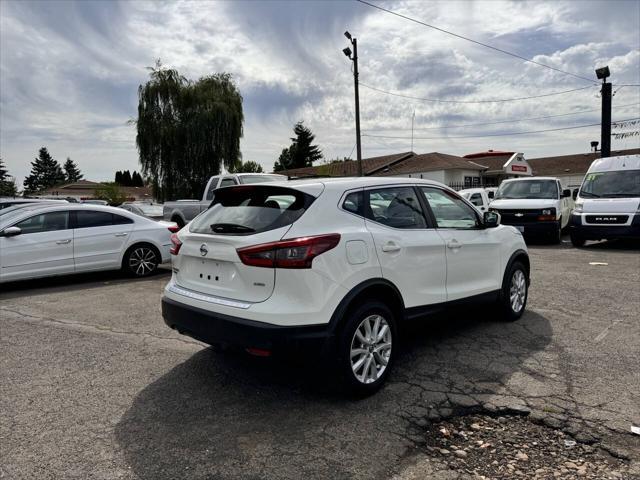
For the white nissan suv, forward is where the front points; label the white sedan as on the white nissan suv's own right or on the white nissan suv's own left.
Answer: on the white nissan suv's own left

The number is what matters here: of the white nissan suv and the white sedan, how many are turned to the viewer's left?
1

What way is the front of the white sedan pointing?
to the viewer's left

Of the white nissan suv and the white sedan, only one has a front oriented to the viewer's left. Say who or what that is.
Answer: the white sedan

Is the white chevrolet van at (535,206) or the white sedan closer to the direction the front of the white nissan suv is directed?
the white chevrolet van

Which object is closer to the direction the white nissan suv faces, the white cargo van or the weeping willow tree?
the white cargo van

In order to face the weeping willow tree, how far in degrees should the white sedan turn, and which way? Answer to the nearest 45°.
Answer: approximately 90° to its right

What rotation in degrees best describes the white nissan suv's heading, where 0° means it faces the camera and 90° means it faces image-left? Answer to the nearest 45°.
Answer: approximately 225°

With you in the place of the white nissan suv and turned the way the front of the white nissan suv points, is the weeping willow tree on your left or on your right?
on your left
